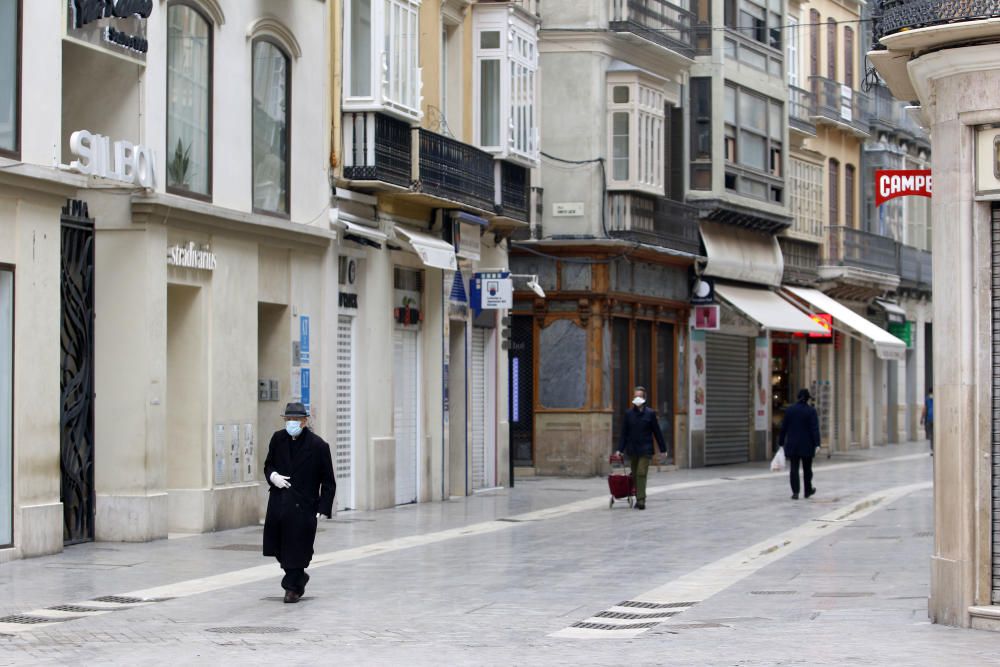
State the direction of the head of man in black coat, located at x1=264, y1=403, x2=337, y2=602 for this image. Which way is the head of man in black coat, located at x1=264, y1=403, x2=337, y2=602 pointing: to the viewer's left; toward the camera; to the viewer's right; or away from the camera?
toward the camera

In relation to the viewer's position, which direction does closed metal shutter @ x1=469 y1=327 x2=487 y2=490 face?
facing the viewer and to the right of the viewer

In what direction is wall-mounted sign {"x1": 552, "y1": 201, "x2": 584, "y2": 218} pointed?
toward the camera

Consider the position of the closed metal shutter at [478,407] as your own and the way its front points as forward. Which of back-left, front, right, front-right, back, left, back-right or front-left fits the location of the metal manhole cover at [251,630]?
front-right

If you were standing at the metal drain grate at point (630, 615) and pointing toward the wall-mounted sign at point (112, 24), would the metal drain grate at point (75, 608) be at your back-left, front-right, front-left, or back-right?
front-left

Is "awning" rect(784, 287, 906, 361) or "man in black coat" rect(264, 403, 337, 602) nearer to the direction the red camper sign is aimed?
the man in black coat

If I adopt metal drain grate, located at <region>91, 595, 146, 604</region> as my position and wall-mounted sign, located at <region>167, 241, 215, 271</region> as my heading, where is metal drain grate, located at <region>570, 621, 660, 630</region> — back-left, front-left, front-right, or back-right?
back-right

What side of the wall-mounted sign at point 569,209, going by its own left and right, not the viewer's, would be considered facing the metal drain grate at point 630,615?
front

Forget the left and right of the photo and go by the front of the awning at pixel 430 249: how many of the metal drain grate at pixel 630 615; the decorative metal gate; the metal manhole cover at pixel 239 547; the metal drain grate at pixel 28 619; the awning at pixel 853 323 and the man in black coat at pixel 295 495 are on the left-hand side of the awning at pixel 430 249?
1

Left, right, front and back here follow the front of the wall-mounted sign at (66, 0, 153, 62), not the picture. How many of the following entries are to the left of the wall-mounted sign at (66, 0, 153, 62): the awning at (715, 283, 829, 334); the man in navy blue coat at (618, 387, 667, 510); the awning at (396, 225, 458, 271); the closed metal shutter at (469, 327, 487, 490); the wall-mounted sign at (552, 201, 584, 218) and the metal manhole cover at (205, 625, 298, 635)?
5
